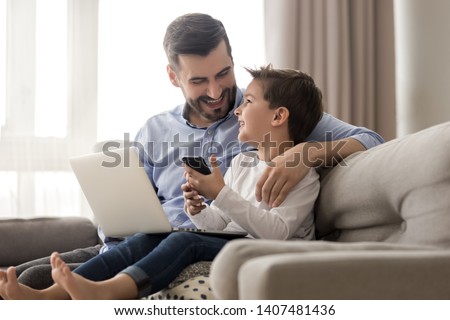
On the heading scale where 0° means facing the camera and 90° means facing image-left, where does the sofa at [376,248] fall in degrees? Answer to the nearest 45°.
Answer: approximately 45°

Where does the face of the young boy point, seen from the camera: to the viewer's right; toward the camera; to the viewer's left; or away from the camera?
to the viewer's left

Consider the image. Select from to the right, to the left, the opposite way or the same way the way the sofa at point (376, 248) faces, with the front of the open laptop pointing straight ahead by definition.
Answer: the opposite way

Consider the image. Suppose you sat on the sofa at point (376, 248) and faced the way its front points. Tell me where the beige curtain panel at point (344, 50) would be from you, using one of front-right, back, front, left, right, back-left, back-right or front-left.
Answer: back-right

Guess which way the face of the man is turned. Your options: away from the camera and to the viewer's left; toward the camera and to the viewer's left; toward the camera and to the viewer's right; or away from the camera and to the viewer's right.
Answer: toward the camera and to the viewer's right

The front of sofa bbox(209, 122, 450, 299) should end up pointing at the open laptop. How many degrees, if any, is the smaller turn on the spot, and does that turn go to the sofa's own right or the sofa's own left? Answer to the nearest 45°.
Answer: approximately 90° to the sofa's own right

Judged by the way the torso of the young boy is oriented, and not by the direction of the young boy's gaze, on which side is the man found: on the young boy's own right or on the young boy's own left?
on the young boy's own right

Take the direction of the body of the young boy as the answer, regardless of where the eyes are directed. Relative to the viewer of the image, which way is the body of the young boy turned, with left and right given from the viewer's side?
facing to the left of the viewer

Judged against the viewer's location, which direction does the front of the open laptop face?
facing away from the viewer and to the right of the viewer
